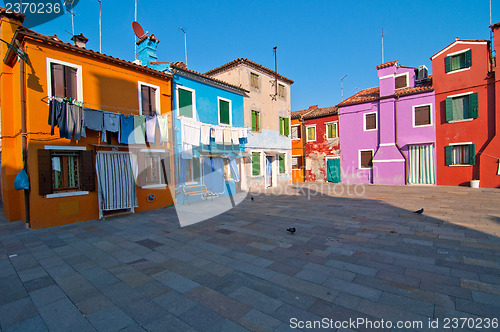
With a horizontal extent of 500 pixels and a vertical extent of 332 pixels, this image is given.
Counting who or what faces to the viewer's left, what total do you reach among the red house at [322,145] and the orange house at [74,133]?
0

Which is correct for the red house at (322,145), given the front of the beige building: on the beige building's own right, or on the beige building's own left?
on the beige building's own left

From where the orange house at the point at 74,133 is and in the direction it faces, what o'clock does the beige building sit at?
The beige building is roughly at 10 o'clock from the orange house.

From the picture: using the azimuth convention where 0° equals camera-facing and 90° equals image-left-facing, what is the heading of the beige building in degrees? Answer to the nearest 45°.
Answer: approximately 315°

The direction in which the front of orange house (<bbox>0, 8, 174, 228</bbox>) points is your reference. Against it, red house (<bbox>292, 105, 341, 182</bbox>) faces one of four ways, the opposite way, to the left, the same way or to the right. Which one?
to the right

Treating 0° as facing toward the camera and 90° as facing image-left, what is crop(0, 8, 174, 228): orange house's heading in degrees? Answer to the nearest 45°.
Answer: approximately 315°

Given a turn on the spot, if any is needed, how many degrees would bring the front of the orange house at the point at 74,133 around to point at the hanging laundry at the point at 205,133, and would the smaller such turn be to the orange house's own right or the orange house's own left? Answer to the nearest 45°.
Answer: approximately 45° to the orange house's own left

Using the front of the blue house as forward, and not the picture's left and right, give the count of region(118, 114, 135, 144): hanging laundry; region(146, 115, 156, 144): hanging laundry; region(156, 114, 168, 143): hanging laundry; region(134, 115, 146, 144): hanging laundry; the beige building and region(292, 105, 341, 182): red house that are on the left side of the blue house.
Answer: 2

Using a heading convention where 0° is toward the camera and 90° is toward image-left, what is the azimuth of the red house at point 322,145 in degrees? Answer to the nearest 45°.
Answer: approximately 0°

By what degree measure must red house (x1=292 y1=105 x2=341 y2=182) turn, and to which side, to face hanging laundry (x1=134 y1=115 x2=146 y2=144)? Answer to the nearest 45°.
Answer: approximately 45° to its right

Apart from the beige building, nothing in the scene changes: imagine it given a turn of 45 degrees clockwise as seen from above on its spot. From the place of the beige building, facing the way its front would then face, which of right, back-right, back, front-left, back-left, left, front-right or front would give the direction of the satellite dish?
front-right

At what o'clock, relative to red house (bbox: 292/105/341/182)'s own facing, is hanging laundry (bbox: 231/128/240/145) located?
The hanging laundry is roughly at 1 o'clock from the red house.

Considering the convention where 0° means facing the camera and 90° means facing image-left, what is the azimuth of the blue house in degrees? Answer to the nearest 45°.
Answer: approximately 315°

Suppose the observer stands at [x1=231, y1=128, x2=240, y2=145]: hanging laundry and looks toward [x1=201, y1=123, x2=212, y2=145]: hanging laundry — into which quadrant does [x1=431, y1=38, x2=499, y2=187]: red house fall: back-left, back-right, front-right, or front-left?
back-left

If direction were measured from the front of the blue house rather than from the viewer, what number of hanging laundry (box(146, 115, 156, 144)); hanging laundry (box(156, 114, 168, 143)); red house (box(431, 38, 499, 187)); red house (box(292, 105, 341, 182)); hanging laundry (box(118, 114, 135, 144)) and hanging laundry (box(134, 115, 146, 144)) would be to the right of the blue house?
4

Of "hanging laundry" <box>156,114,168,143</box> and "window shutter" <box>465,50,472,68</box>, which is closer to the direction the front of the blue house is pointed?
the window shutter
